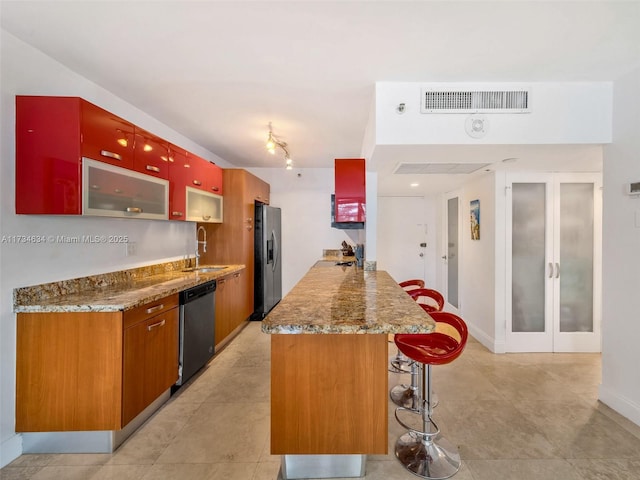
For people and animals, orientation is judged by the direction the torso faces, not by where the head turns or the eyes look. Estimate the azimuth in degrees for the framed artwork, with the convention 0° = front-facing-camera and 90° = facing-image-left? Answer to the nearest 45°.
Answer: approximately 45°

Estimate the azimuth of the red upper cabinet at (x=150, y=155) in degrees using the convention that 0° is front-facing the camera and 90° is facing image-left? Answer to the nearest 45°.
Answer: approximately 315°

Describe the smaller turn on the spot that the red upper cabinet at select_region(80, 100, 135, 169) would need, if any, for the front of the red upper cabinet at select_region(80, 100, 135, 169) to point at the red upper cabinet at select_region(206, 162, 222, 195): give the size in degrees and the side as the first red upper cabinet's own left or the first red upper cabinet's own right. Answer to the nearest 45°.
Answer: approximately 90° to the first red upper cabinet's own left

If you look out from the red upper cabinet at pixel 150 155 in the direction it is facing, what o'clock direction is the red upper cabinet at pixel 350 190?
the red upper cabinet at pixel 350 190 is roughly at 11 o'clock from the red upper cabinet at pixel 150 155.

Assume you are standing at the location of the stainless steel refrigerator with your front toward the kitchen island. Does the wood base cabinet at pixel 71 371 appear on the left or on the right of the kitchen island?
right

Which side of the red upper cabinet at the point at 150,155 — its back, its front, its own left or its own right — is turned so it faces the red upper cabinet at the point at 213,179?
left

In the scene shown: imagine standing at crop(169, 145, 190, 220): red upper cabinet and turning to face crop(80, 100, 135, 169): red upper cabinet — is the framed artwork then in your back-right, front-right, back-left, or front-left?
back-left

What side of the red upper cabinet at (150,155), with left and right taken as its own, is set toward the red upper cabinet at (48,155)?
right

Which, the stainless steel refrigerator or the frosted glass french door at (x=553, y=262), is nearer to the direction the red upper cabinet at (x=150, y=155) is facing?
the frosted glass french door

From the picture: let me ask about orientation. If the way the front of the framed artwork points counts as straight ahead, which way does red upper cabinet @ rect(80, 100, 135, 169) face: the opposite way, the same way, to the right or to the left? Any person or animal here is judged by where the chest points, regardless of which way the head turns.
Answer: the opposite way
